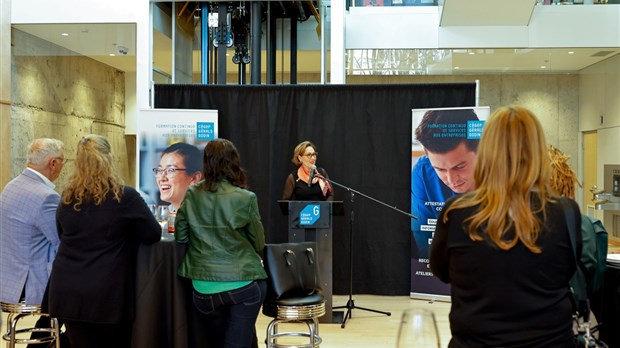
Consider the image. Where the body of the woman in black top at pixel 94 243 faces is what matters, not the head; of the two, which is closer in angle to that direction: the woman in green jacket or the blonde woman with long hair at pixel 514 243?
the woman in green jacket

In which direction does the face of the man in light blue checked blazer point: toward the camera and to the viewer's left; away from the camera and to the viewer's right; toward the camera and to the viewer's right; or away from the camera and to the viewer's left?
away from the camera and to the viewer's right

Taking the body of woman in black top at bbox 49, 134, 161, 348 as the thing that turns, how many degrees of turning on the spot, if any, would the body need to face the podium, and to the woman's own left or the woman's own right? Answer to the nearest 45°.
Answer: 0° — they already face it

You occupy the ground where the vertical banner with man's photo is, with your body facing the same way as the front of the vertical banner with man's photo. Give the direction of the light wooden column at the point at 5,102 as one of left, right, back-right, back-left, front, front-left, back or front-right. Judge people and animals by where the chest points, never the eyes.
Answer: right

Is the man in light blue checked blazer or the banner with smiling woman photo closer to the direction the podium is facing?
the man in light blue checked blazer

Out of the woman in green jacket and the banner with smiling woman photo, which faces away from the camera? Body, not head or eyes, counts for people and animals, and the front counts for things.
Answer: the woman in green jacket

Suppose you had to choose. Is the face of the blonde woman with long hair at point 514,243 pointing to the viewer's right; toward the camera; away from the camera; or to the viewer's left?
away from the camera

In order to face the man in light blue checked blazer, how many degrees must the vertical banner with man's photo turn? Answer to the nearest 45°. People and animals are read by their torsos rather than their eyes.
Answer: approximately 45° to its right

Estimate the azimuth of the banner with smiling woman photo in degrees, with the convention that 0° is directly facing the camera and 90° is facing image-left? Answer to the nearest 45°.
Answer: approximately 0°

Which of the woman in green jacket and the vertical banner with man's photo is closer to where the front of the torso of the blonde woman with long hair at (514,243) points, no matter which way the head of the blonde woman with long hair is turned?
the vertical banner with man's photo

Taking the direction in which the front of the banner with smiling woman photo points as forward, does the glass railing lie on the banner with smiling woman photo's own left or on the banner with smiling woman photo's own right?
on the banner with smiling woman photo's own left
